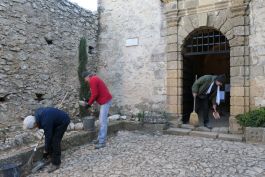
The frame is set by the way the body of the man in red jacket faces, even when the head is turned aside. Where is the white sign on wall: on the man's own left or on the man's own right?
on the man's own right

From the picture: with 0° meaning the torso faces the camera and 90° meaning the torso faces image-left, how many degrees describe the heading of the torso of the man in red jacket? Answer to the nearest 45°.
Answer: approximately 90°

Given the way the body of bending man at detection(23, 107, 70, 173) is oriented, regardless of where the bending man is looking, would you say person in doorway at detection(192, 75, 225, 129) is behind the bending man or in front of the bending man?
behind

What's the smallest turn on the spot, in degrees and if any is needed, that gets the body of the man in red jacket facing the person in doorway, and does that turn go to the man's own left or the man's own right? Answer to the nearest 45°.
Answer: approximately 180°

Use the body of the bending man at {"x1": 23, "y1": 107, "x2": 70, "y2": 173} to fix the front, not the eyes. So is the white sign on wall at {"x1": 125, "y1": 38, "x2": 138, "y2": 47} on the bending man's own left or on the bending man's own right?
on the bending man's own right

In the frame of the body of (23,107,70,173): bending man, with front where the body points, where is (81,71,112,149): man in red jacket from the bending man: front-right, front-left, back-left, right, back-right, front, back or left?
back-right

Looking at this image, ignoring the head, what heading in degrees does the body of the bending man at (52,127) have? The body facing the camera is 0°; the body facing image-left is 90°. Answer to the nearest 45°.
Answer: approximately 90°

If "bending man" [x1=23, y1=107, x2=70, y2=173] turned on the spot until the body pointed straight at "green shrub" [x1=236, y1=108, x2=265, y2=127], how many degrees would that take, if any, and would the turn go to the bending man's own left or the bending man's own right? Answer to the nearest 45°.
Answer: approximately 180°
